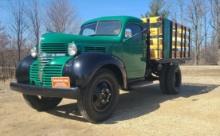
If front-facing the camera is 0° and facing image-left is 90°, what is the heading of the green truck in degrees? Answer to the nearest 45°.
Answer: approximately 45°
